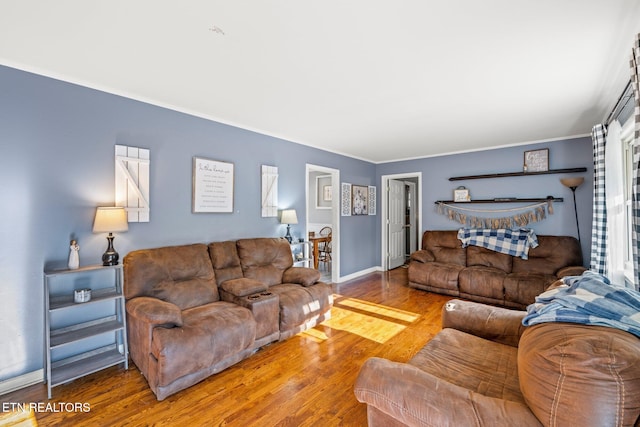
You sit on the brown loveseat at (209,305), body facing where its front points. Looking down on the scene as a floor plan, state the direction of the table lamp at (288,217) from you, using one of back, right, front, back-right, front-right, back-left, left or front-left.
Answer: left

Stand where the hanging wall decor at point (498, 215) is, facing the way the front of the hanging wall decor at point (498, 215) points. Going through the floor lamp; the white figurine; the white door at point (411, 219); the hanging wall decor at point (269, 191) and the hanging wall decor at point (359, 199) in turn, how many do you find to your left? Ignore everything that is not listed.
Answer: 1

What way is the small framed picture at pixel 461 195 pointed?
toward the camera

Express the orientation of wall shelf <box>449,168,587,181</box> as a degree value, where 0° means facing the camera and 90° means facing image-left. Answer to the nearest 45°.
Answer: approximately 0°

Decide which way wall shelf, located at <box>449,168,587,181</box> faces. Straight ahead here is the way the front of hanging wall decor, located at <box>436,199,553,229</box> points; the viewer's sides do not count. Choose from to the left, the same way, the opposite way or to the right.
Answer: the same way

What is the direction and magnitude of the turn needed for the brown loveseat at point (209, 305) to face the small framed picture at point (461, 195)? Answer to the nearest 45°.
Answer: approximately 45° to its left

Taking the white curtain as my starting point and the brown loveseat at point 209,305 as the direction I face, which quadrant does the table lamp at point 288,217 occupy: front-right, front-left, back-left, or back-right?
front-right

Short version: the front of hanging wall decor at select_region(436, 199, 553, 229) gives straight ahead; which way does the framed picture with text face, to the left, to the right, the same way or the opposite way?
to the left

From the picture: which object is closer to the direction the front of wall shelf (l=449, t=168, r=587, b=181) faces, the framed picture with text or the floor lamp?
the framed picture with text

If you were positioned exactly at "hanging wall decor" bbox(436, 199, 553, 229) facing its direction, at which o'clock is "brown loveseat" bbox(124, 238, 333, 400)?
The brown loveseat is roughly at 1 o'clock from the hanging wall decor.

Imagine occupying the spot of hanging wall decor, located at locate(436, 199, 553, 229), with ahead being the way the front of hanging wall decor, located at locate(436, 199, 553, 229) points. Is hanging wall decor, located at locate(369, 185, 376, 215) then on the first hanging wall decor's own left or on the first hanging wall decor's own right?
on the first hanging wall decor's own right

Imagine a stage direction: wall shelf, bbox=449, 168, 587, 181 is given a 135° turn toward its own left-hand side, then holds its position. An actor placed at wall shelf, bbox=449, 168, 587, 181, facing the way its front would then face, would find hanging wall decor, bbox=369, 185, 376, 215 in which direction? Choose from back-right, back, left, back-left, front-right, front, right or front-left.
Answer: back-left

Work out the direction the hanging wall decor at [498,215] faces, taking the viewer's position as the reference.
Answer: facing the viewer

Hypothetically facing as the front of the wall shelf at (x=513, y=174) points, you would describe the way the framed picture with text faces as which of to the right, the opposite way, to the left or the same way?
to the left

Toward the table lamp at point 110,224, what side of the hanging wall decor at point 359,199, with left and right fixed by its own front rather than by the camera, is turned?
right

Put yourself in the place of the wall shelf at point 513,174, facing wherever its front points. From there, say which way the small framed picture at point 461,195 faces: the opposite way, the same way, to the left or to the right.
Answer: the same way
